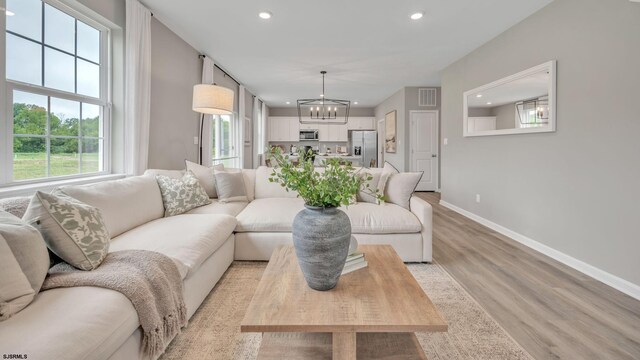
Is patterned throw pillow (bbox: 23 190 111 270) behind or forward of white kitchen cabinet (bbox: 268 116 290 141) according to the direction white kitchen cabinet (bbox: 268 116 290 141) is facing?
forward

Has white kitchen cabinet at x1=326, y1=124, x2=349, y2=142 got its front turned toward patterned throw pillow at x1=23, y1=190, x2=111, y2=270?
yes

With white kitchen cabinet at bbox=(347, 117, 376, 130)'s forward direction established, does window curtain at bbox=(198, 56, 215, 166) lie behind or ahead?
ahead

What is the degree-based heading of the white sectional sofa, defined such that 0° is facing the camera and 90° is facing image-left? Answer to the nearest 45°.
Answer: approximately 315°

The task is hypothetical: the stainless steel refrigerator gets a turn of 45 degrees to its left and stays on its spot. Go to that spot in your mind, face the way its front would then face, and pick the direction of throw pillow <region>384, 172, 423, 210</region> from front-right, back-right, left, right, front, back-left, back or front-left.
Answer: front-right

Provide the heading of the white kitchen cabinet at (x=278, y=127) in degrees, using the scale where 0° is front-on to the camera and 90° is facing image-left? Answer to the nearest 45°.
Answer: approximately 0°
